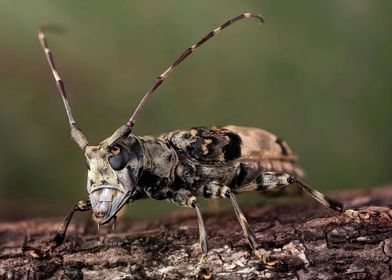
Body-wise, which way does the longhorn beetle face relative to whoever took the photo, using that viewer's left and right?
facing the viewer and to the left of the viewer
